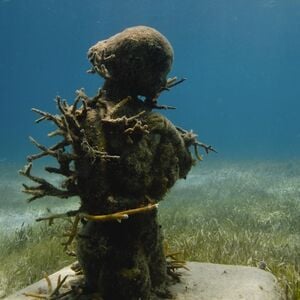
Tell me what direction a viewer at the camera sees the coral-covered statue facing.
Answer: facing the viewer and to the left of the viewer
